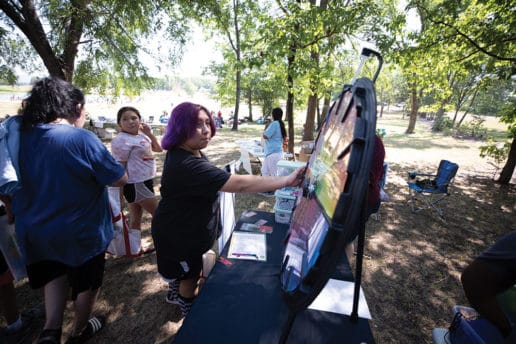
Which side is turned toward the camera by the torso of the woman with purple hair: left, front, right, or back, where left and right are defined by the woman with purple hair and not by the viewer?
right

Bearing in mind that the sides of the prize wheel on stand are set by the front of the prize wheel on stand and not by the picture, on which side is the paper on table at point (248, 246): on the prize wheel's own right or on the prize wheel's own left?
on the prize wheel's own right

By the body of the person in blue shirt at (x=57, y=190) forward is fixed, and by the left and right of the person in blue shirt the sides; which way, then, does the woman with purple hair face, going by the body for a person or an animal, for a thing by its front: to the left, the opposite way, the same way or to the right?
to the right

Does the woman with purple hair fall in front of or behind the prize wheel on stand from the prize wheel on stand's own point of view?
in front

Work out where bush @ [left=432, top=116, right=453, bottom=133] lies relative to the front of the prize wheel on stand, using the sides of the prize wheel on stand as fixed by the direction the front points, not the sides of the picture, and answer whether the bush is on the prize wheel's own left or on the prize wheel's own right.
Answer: on the prize wheel's own right

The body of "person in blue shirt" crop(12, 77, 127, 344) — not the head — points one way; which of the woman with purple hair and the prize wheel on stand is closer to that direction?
the woman with purple hair

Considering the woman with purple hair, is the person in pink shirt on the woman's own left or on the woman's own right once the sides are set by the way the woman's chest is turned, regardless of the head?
on the woman's own left

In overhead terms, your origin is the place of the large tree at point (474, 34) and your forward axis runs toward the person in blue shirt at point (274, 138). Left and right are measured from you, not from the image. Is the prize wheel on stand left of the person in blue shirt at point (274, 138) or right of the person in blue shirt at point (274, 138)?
left

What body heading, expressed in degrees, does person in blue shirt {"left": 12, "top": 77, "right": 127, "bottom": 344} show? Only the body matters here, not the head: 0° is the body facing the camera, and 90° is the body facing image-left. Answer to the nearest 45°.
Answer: approximately 225°

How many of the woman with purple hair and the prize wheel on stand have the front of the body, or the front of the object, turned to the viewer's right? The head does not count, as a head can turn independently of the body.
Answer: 1

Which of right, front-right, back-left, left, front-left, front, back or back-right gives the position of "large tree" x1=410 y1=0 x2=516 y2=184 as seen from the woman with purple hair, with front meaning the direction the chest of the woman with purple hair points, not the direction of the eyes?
front-left

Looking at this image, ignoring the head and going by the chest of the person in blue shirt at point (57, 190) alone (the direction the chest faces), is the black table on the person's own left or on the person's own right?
on the person's own right

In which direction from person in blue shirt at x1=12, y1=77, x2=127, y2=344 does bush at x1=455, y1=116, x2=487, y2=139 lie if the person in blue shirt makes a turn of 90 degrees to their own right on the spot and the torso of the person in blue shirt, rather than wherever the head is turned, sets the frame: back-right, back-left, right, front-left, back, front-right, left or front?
front-left

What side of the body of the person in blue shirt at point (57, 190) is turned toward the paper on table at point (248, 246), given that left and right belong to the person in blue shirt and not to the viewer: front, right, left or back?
right

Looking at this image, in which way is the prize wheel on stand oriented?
to the viewer's left
